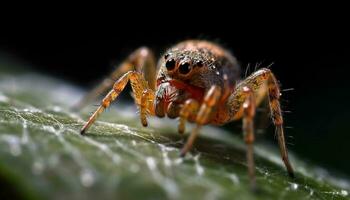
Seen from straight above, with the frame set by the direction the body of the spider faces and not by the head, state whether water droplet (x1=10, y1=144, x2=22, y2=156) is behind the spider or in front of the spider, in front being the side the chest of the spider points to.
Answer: in front

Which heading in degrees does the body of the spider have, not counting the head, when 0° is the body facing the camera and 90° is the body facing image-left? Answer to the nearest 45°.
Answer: approximately 45°
